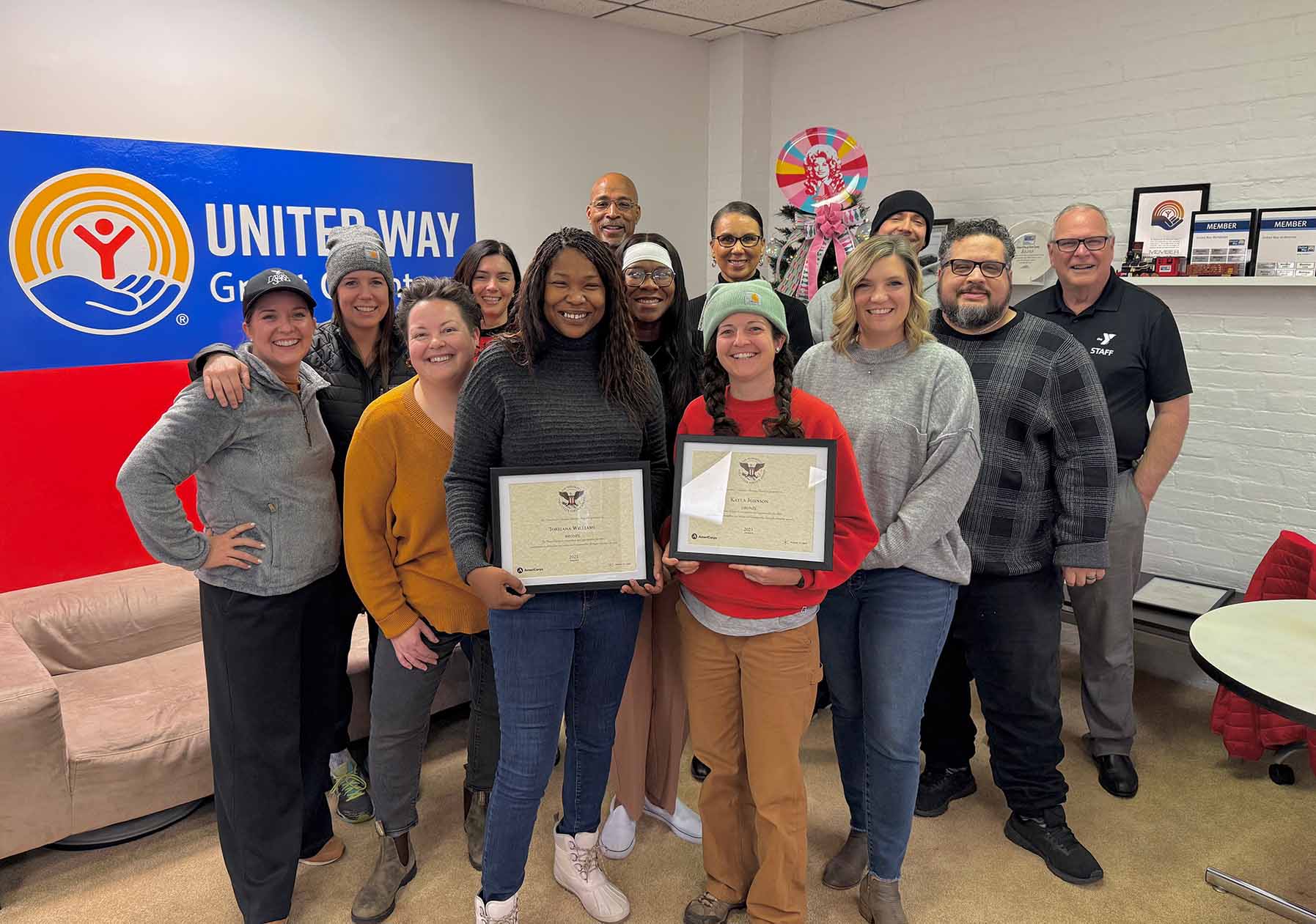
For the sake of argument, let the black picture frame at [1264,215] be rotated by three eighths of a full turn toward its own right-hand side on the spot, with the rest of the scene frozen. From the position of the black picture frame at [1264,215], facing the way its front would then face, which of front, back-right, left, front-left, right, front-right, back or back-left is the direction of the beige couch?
left

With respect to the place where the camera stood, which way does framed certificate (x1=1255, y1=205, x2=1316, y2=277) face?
facing the viewer

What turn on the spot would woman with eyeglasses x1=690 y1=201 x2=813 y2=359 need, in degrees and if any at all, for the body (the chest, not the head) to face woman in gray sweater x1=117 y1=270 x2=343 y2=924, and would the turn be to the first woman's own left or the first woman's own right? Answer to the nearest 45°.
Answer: approximately 45° to the first woman's own right

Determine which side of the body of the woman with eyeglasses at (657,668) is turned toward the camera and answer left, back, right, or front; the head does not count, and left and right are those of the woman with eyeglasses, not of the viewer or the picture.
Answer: front

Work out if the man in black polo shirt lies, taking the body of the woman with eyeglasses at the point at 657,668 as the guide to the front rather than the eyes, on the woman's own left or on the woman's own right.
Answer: on the woman's own left

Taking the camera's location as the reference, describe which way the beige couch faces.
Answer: facing the viewer and to the right of the viewer

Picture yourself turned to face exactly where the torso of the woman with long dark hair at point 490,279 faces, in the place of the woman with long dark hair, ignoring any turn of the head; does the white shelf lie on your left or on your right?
on your left

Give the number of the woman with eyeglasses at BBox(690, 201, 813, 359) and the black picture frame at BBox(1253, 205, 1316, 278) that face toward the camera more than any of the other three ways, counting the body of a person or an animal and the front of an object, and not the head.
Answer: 2

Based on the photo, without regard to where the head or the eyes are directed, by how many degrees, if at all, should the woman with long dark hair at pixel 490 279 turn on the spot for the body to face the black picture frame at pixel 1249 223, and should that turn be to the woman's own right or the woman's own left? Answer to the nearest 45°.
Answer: approximately 90° to the woman's own left

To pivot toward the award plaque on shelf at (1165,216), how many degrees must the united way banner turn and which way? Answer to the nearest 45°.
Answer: approximately 45° to its left

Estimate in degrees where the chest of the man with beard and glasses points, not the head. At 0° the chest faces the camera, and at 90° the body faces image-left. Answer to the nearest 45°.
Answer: approximately 0°
